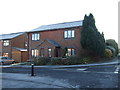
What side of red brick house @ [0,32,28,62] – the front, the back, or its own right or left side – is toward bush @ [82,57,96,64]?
left

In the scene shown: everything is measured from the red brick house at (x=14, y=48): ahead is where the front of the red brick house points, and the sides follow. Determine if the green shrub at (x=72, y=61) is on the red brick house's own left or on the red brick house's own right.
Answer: on the red brick house's own left

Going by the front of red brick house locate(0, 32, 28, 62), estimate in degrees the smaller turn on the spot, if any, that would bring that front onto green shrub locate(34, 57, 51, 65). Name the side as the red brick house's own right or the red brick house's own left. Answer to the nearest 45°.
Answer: approximately 45° to the red brick house's own left

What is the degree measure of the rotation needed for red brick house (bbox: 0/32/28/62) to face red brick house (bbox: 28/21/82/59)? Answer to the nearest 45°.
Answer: approximately 90° to its left

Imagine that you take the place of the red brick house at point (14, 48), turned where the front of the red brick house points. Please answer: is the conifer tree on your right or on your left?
on your left

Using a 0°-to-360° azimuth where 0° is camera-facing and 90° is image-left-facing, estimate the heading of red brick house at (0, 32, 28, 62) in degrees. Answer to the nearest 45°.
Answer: approximately 45°
